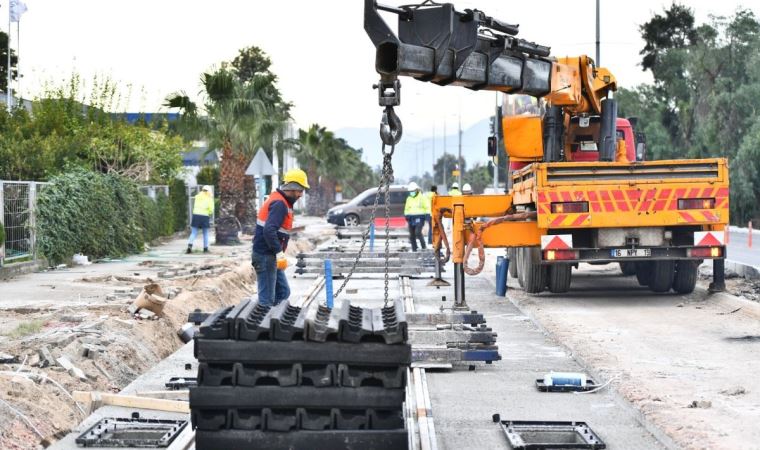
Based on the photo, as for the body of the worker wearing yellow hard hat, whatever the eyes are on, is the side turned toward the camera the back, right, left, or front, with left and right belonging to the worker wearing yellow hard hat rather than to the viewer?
right

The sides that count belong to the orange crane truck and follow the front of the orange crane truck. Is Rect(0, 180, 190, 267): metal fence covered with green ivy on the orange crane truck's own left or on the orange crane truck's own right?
on the orange crane truck's own left

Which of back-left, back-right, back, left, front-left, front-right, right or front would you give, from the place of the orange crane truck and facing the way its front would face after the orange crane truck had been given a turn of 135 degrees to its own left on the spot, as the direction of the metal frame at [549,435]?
front-left

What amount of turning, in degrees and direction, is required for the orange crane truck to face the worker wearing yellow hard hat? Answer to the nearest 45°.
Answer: approximately 135° to its left

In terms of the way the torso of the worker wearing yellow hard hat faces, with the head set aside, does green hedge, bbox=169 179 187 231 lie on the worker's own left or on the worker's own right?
on the worker's own left

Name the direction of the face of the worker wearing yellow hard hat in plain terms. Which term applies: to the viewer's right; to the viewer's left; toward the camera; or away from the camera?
to the viewer's right

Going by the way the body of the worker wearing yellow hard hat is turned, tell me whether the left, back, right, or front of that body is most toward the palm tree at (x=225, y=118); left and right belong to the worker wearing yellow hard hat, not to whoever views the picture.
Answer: left

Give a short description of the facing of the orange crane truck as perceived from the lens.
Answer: facing away from the viewer

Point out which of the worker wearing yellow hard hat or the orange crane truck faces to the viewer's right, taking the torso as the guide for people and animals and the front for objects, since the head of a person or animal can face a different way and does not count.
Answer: the worker wearing yellow hard hat

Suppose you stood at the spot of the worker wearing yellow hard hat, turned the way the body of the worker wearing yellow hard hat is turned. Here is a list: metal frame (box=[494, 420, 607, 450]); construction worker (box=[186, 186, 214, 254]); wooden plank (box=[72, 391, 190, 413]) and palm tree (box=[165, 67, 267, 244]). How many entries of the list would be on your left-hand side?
2

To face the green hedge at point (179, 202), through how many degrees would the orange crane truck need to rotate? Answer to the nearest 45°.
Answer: approximately 45° to its left

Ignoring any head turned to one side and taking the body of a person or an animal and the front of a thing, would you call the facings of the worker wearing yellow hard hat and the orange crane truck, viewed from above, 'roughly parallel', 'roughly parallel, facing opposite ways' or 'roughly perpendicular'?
roughly perpendicular

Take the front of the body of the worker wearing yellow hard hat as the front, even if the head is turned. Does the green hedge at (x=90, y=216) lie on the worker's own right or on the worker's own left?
on the worker's own left
